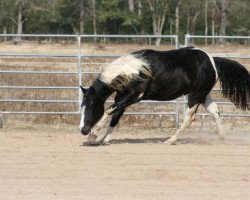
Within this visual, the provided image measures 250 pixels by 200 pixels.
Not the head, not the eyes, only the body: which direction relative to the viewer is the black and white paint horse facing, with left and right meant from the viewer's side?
facing to the left of the viewer
